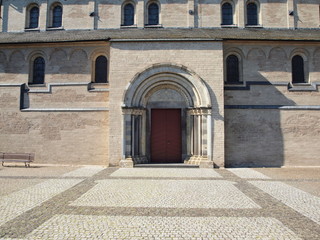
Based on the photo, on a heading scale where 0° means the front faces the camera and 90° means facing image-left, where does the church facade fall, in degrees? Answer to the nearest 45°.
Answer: approximately 0°

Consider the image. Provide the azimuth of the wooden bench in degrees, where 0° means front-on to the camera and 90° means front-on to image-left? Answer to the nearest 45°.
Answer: approximately 0°
